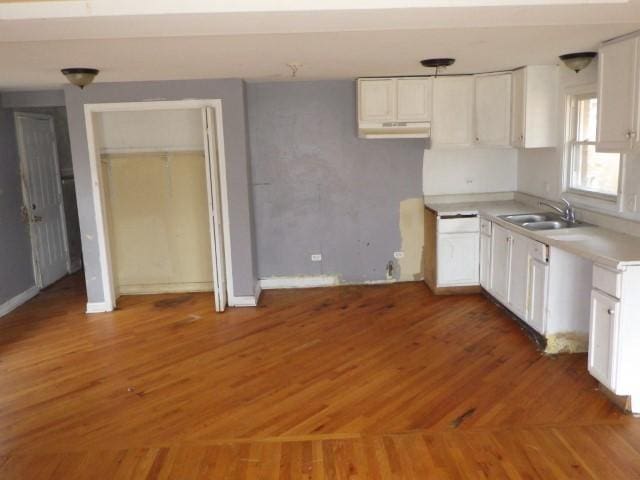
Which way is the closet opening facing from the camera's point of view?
toward the camera

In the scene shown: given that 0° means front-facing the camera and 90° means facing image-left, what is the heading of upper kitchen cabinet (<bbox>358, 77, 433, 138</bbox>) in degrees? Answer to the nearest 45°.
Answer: approximately 0°

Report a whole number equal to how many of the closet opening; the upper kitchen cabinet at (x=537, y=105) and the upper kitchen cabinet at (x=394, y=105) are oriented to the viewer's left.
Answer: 1

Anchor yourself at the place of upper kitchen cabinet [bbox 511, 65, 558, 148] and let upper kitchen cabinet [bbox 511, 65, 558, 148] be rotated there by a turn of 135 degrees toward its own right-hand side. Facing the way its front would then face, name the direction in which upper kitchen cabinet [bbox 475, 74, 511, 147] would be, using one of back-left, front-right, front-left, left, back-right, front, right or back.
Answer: left

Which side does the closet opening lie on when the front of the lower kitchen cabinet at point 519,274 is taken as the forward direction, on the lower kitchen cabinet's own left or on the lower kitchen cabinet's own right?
on the lower kitchen cabinet's own right

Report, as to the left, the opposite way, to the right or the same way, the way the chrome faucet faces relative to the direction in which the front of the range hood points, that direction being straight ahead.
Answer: to the right

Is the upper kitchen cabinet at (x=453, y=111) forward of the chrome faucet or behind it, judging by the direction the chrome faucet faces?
forward

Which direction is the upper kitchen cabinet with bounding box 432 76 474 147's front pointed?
toward the camera

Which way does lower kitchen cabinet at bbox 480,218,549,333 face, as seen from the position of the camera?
facing the viewer and to the left of the viewer

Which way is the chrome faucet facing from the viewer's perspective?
to the viewer's left

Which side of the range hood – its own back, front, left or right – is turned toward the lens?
front
